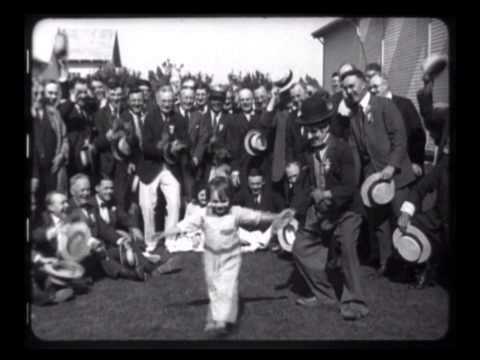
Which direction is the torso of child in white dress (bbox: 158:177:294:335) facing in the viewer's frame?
toward the camera

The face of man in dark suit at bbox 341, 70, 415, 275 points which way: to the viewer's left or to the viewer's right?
to the viewer's left

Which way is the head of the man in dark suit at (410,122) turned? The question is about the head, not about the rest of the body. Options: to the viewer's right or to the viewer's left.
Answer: to the viewer's left

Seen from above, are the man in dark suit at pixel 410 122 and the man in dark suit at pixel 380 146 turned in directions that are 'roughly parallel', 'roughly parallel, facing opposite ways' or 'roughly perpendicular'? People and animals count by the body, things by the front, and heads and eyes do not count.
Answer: roughly parallel

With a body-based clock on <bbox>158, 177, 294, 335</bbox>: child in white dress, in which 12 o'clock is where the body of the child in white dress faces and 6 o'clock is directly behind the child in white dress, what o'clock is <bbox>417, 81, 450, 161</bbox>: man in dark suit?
The man in dark suit is roughly at 7 o'clock from the child in white dress.

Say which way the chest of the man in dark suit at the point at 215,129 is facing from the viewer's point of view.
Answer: toward the camera

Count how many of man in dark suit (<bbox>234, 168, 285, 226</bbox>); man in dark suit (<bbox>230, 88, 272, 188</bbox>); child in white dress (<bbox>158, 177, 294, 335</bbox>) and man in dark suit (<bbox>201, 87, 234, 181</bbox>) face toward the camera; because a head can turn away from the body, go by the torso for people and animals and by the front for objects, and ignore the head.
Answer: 4

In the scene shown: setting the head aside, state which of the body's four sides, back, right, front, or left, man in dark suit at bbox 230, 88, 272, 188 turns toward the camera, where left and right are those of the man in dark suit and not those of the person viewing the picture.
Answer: front

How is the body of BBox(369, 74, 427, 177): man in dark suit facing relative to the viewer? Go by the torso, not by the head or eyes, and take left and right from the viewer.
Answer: facing the viewer and to the left of the viewer

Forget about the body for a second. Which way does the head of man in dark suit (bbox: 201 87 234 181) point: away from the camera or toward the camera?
toward the camera

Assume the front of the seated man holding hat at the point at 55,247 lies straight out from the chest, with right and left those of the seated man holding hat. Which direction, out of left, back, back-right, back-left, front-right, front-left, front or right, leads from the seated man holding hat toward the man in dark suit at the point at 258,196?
front-left
